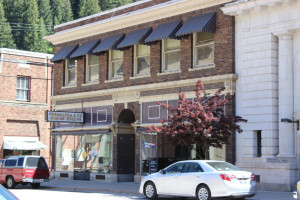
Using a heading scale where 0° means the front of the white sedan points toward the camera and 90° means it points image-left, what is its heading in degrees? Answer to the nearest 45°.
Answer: approximately 135°

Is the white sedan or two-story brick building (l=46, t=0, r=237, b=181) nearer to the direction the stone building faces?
the white sedan

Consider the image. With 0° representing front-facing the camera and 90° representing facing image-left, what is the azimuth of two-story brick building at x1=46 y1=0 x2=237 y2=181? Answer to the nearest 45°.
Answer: approximately 45°

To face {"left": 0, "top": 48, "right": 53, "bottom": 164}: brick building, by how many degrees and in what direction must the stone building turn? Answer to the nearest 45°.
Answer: approximately 90° to its right

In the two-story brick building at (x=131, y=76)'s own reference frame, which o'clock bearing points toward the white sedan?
The white sedan is roughly at 10 o'clock from the two-story brick building.

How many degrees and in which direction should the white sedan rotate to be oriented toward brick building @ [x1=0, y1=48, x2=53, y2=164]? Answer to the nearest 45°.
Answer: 0° — it already faces it

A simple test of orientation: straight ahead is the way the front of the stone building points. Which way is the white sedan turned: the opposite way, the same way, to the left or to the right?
to the right

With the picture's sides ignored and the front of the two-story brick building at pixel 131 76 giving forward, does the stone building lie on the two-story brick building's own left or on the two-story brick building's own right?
on the two-story brick building's own left

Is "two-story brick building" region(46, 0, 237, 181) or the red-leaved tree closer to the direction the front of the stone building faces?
the red-leaved tree
